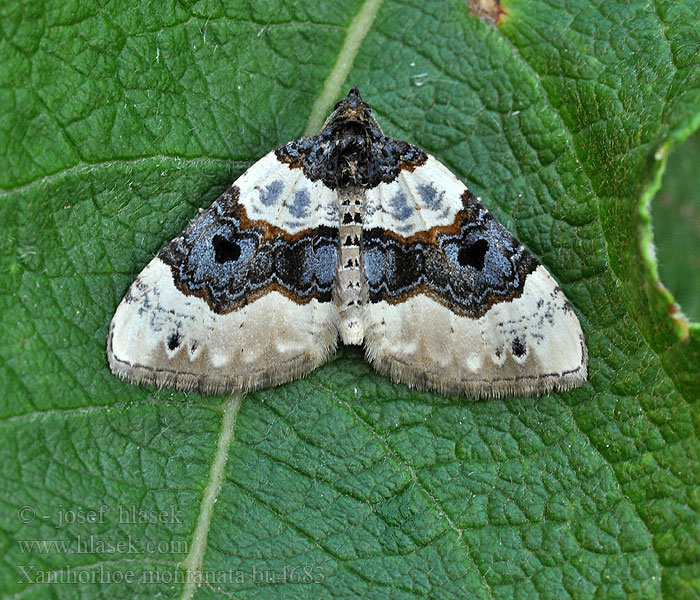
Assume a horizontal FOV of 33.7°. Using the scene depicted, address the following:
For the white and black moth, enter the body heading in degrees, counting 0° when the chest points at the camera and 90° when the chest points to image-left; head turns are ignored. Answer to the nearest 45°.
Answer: approximately 180°
